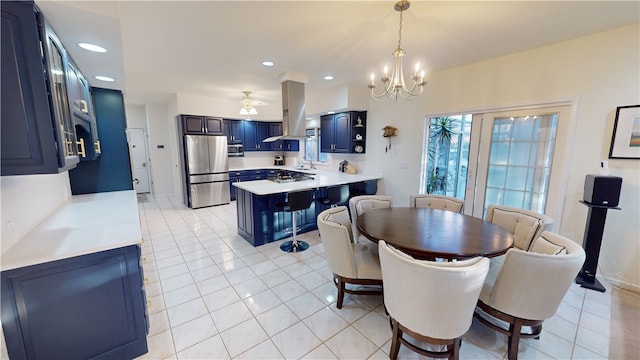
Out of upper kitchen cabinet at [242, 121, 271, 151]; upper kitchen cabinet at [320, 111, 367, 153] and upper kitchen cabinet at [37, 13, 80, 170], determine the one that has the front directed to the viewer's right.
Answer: upper kitchen cabinet at [37, 13, 80, 170]

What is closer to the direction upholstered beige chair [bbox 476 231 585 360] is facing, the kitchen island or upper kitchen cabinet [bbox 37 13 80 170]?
the kitchen island

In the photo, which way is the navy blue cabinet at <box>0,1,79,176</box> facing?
to the viewer's right

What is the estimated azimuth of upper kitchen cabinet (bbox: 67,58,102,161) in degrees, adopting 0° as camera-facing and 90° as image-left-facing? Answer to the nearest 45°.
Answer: approximately 270°

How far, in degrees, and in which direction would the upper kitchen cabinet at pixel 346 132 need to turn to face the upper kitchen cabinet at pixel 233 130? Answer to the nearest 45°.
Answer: approximately 45° to its right

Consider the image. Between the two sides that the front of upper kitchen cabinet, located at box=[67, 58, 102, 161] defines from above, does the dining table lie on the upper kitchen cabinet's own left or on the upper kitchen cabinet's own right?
on the upper kitchen cabinet's own right

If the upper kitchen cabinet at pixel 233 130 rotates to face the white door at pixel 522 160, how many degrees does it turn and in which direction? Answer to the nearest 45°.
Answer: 0° — it already faces it

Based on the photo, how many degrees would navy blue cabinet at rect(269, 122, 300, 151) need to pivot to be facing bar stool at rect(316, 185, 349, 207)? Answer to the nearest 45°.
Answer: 0° — it already faces it

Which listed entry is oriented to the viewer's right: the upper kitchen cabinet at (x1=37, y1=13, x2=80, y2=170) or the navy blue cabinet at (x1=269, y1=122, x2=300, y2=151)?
the upper kitchen cabinet

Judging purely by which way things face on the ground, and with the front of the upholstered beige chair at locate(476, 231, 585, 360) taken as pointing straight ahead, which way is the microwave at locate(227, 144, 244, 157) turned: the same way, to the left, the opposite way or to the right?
the opposite way

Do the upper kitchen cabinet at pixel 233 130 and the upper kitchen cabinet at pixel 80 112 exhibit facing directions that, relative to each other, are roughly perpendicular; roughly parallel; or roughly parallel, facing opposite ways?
roughly perpendicular

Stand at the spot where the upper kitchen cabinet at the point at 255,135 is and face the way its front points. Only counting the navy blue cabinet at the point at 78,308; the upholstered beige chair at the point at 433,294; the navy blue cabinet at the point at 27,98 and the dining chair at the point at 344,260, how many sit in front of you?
4

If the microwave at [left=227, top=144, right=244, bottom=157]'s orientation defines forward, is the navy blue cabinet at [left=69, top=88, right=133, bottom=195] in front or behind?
in front

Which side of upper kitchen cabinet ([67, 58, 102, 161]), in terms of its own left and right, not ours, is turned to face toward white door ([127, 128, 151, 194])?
left
